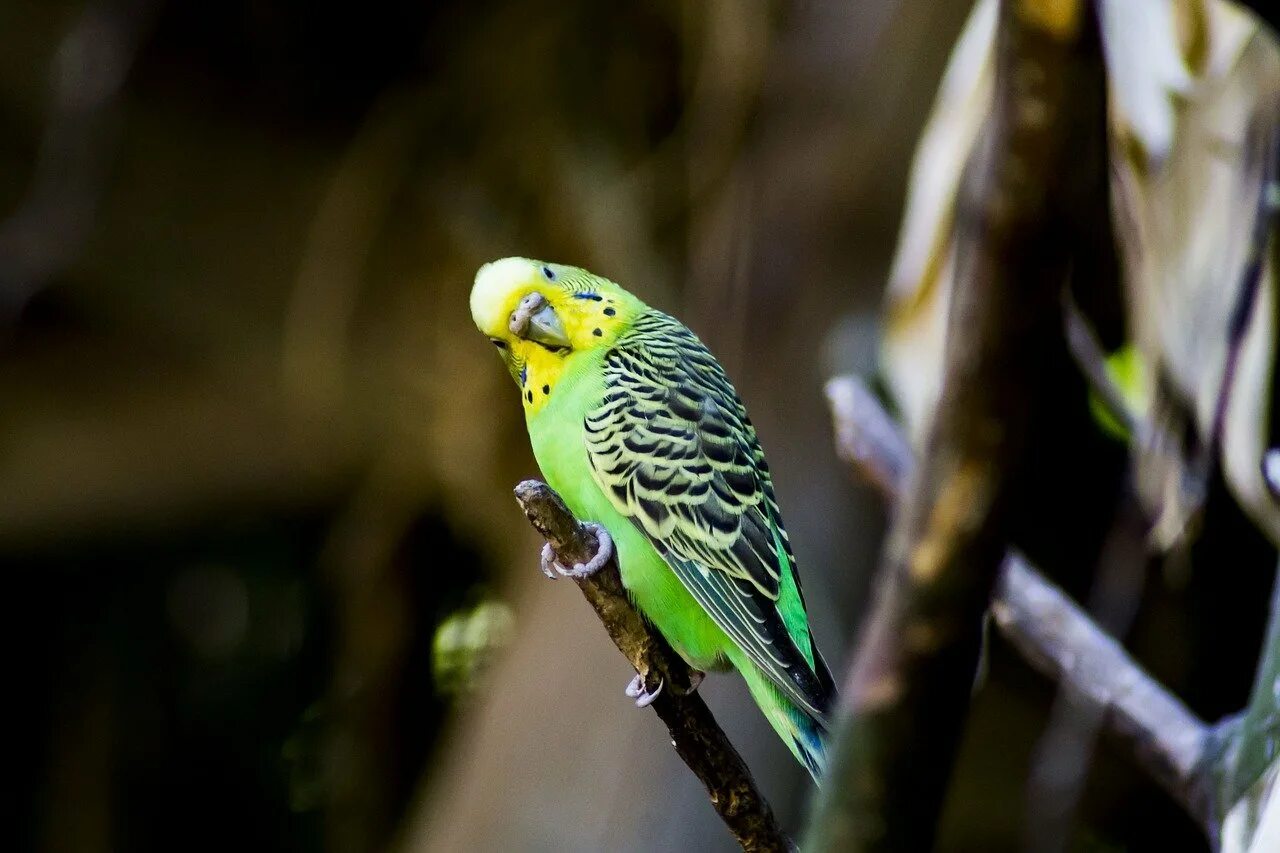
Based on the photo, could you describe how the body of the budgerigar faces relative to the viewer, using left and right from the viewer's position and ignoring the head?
facing to the left of the viewer
